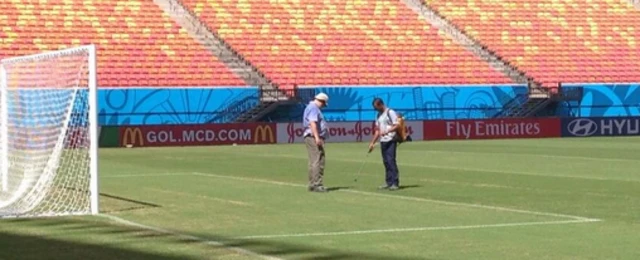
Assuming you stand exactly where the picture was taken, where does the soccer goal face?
facing away from the viewer and to the right of the viewer
